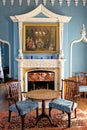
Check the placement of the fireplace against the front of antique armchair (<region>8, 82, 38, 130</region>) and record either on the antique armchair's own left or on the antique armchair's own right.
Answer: on the antique armchair's own left

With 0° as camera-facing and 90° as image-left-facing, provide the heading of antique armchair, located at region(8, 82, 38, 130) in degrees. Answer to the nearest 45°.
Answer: approximately 315°

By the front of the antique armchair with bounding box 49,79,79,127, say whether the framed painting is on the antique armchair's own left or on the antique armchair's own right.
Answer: on the antique armchair's own right

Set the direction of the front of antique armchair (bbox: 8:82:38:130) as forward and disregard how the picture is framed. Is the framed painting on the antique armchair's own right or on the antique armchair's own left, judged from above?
on the antique armchair's own left

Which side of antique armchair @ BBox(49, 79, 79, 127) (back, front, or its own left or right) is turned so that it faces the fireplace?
right

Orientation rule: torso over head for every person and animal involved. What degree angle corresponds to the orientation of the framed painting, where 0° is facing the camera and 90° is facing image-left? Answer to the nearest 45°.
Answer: approximately 0°

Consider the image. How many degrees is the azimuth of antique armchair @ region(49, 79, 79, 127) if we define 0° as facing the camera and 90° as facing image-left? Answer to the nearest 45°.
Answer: approximately 45°
